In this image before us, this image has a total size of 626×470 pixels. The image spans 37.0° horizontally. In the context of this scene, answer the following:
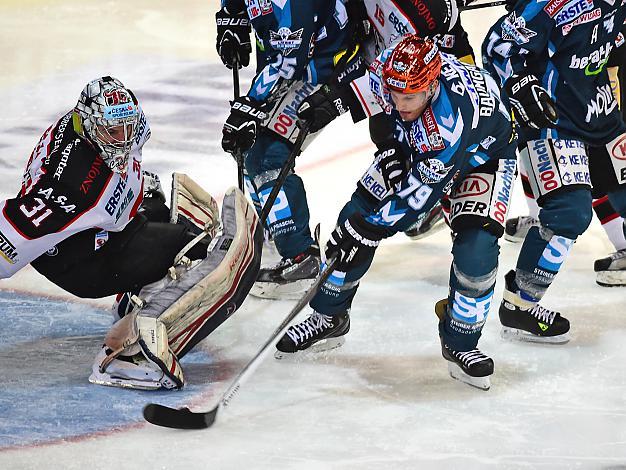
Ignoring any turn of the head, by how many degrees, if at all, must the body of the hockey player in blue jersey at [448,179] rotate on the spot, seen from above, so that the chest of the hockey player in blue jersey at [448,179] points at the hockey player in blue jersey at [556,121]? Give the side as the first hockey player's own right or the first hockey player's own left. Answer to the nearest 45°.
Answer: approximately 180°

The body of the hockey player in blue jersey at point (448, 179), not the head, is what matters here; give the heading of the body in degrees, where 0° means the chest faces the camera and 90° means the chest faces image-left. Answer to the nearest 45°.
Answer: approximately 45°

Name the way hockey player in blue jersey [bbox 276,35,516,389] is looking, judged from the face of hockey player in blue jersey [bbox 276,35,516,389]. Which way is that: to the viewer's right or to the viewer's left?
to the viewer's left

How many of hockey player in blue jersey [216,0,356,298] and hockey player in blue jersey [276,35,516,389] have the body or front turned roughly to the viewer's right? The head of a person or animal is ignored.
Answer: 0

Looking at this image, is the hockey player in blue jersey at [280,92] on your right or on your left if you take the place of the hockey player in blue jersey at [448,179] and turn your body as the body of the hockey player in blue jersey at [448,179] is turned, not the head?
on your right
